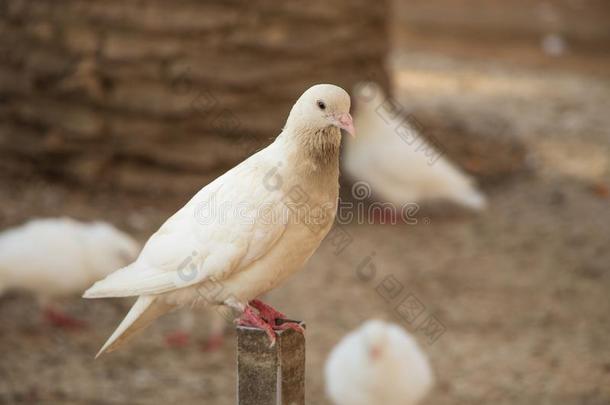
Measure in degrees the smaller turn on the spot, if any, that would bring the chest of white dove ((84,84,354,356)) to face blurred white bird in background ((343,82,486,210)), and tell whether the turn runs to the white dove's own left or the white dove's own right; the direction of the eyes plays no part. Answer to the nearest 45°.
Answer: approximately 90° to the white dove's own left

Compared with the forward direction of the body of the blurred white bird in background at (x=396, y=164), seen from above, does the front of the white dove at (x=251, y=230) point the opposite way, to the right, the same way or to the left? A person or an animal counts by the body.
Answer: the opposite way

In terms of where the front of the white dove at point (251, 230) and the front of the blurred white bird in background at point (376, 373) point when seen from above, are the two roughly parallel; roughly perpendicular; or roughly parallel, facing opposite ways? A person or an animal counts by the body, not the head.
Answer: roughly perpendicular

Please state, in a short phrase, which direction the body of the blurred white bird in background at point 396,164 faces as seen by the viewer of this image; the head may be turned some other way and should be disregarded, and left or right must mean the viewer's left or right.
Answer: facing to the left of the viewer

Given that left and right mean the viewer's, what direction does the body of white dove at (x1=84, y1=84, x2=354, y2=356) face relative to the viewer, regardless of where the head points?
facing to the right of the viewer
